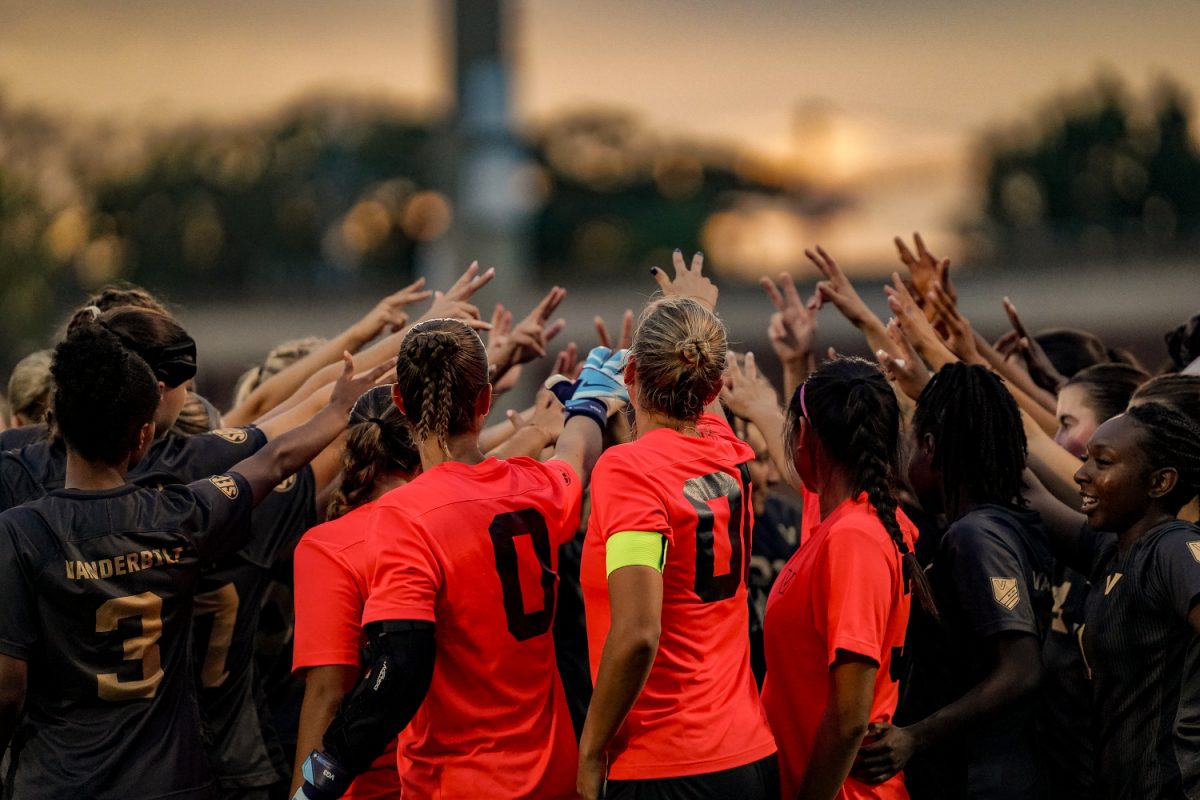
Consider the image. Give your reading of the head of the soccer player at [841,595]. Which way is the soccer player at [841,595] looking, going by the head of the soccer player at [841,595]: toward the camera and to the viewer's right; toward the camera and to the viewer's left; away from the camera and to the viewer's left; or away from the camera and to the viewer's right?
away from the camera and to the viewer's left

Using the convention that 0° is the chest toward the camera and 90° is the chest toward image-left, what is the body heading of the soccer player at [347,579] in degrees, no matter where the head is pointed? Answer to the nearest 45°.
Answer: approximately 225°

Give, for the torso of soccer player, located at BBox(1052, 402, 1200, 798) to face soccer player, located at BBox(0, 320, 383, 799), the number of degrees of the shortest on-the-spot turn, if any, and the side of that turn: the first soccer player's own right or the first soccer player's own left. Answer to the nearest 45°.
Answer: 0° — they already face them

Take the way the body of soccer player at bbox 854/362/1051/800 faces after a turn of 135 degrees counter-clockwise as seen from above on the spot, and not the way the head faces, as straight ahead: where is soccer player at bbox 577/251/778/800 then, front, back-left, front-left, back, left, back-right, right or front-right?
right

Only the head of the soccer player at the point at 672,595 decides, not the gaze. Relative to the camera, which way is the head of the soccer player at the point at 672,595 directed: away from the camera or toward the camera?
away from the camera

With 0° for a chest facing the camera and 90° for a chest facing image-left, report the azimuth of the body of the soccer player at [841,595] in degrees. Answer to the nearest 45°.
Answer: approximately 90°

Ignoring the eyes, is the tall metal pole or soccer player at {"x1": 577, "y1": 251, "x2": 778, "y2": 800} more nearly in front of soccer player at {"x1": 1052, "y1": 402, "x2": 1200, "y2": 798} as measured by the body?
the soccer player

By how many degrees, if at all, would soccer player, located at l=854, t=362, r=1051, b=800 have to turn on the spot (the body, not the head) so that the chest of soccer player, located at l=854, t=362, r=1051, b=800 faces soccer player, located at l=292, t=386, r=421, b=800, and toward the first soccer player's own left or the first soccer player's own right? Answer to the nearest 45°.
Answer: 0° — they already face them

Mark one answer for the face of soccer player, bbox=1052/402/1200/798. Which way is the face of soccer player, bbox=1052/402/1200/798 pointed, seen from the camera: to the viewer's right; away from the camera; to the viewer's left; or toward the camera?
to the viewer's left

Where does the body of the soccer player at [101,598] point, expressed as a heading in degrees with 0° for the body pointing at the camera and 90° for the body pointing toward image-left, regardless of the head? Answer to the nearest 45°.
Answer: approximately 180°

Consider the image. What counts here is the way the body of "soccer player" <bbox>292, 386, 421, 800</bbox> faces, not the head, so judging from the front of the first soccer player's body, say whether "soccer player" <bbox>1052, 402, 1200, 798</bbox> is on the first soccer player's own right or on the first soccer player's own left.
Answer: on the first soccer player's own right

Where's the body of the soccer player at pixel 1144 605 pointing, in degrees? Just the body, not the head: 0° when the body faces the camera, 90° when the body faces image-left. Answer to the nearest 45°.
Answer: approximately 45°

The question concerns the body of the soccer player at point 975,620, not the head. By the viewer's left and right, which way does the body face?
facing to the left of the viewer
